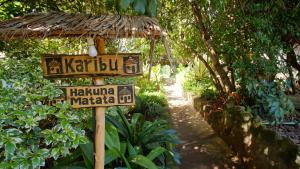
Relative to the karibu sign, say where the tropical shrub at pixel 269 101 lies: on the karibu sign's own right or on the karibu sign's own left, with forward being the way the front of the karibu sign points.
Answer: on the karibu sign's own left

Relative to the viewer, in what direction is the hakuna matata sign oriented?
toward the camera

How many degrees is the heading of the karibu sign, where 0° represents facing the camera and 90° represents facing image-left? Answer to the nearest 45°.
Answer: approximately 0°

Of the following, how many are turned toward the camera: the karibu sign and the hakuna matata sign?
2
